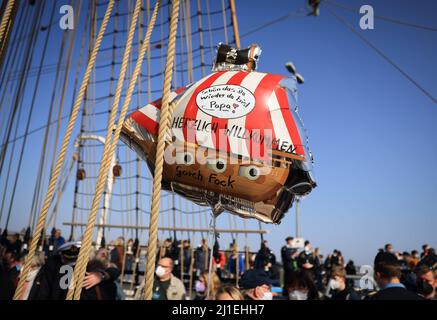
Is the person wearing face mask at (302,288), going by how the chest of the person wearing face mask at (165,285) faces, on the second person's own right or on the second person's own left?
on the second person's own left

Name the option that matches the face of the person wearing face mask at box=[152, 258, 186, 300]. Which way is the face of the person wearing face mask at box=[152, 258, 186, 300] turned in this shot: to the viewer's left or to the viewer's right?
to the viewer's left

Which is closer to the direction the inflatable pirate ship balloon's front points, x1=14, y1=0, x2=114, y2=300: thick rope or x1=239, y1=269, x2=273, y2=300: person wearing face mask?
the thick rope

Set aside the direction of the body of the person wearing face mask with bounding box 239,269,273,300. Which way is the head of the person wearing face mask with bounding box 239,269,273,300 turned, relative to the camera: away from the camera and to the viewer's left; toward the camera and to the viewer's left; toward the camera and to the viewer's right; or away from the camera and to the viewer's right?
toward the camera and to the viewer's right

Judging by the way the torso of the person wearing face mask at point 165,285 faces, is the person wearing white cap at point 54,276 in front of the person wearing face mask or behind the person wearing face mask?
in front
